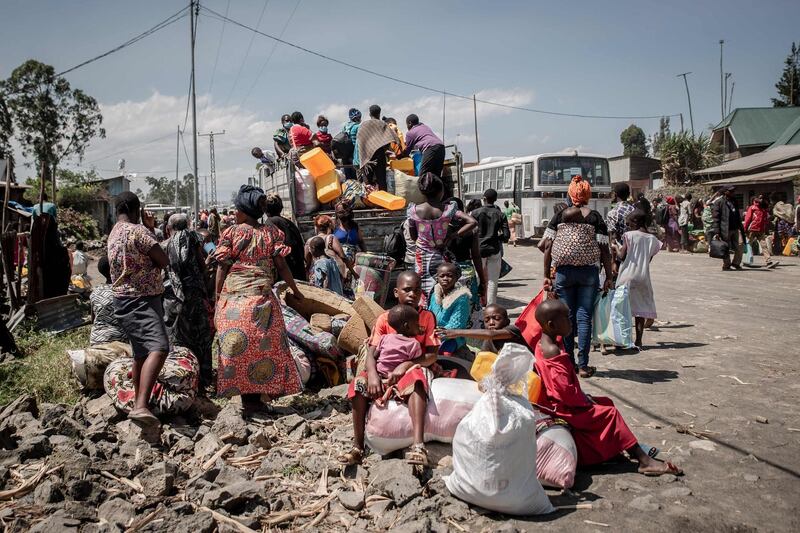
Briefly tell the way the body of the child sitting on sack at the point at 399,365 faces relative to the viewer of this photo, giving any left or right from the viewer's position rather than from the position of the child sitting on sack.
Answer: facing the viewer

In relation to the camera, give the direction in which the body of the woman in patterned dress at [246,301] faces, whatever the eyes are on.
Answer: away from the camera

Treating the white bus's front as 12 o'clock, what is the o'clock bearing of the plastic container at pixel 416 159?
The plastic container is roughly at 2 o'clock from the white bus.

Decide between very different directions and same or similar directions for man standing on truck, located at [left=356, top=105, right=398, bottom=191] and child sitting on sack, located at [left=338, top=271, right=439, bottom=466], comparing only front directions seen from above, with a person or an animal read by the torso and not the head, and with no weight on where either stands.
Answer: very different directions

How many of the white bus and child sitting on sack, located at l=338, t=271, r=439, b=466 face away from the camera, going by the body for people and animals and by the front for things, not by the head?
0

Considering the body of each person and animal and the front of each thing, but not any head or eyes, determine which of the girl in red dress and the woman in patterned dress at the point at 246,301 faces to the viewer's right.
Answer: the girl in red dress

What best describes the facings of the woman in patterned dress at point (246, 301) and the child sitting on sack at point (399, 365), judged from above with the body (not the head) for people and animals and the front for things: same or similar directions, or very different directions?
very different directions

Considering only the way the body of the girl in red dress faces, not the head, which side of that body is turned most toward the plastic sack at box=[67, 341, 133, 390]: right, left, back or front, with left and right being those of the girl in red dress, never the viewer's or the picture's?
back

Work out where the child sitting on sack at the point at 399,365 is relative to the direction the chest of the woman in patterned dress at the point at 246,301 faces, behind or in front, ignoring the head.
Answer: behind

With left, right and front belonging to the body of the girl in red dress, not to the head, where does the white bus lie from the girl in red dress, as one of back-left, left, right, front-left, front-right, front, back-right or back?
left

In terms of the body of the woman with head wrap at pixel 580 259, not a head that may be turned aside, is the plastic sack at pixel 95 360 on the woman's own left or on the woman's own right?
on the woman's own left

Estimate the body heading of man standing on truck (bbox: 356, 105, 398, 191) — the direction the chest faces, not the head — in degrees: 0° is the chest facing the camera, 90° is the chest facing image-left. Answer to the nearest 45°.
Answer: approximately 180°

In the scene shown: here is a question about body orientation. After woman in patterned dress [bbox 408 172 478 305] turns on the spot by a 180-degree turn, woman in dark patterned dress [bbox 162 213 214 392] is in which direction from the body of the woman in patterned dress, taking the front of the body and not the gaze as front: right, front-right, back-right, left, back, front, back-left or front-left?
right

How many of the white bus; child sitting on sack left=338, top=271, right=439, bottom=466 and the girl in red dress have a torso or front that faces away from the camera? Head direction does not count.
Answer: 0

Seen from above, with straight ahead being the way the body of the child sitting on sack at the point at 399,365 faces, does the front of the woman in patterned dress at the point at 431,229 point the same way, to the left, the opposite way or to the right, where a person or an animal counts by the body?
the opposite way

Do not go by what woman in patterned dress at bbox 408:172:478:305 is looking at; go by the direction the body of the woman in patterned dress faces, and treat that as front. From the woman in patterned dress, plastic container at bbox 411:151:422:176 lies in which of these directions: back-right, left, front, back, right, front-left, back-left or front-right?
front

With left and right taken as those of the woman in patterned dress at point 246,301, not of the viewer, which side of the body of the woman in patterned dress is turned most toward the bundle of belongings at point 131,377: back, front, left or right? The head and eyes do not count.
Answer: left

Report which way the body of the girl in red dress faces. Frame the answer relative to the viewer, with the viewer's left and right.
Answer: facing to the right of the viewer

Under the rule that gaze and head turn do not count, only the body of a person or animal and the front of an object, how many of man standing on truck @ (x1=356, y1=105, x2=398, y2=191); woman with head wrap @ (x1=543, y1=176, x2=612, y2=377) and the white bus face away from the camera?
2

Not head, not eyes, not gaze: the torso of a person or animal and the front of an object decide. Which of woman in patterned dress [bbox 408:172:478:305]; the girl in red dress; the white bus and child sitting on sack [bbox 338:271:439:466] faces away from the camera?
the woman in patterned dress

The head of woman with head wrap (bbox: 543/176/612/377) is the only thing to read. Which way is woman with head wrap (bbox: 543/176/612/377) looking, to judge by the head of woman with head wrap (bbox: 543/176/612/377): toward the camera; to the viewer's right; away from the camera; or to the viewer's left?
away from the camera

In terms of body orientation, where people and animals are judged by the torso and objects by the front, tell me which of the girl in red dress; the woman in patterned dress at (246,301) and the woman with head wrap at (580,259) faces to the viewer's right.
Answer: the girl in red dress
